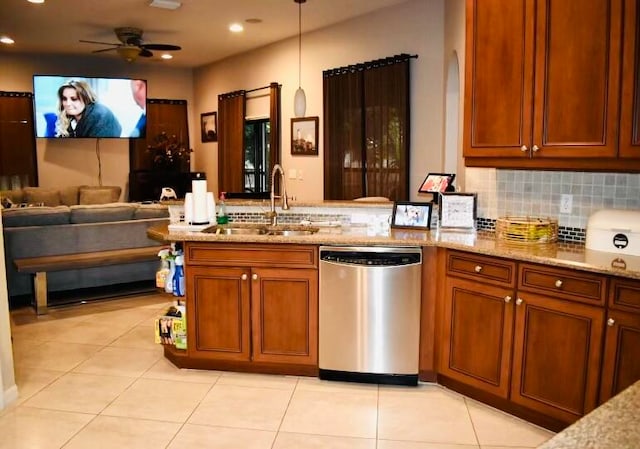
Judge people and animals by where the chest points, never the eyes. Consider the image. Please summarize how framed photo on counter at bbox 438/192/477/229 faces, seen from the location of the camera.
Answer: facing the viewer

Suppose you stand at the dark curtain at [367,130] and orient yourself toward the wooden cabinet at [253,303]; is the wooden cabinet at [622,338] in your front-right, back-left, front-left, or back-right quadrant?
front-left

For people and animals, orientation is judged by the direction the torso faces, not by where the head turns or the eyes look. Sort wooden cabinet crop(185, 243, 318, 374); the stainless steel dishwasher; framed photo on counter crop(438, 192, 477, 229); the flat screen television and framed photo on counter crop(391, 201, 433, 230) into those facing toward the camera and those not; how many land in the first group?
5

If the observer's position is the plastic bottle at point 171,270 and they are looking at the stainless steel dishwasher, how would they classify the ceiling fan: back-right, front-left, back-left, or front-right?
back-left

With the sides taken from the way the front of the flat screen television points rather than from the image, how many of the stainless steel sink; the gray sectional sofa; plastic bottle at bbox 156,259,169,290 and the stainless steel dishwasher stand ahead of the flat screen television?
4

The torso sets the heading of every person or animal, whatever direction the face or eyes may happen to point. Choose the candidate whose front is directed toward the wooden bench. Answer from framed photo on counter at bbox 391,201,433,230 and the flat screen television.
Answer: the flat screen television

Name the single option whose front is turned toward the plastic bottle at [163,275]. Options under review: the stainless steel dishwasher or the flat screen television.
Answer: the flat screen television

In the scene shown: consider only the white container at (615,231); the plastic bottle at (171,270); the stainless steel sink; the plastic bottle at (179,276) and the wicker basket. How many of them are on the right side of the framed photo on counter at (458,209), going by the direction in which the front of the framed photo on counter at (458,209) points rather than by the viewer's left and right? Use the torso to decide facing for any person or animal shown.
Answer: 3

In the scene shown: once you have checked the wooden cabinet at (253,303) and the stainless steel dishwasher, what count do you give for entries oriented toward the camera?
2

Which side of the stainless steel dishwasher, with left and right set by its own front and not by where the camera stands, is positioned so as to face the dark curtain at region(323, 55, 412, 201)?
back

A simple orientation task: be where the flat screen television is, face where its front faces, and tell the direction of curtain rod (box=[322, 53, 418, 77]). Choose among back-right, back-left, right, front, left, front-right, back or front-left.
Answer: front-left

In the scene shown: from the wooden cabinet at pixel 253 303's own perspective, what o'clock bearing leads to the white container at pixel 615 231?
The white container is roughly at 10 o'clock from the wooden cabinet.

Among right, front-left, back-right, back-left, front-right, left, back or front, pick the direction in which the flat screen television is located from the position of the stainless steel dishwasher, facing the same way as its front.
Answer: back-right

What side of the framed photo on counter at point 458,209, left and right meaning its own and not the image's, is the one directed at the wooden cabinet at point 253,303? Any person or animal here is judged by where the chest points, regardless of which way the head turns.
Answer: right

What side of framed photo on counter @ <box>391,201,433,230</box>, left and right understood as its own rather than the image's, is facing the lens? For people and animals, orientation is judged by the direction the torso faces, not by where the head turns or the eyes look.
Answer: front

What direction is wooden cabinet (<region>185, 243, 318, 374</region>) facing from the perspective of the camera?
toward the camera

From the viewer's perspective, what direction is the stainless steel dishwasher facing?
toward the camera

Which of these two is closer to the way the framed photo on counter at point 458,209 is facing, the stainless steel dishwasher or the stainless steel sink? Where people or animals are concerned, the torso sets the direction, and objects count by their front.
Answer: the stainless steel dishwasher

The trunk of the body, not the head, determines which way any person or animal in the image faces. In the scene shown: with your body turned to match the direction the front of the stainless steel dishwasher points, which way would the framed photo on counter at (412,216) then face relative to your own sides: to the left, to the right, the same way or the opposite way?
the same way

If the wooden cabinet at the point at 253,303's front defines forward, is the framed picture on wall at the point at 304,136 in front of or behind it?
behind

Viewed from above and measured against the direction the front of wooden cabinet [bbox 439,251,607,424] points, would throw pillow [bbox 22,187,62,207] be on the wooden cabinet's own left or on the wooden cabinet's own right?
on the wooden cabinet's own right

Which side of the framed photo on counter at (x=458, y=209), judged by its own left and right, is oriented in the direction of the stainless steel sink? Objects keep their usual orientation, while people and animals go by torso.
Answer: right

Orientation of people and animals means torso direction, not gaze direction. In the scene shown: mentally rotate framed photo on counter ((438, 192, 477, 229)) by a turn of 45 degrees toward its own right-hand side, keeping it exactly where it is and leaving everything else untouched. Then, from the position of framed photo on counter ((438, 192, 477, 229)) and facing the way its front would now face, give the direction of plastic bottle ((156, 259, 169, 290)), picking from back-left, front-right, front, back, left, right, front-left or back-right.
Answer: front-right

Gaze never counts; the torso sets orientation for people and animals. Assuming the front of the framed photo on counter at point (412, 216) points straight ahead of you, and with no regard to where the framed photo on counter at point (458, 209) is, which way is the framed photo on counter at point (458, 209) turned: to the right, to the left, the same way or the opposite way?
the same way
